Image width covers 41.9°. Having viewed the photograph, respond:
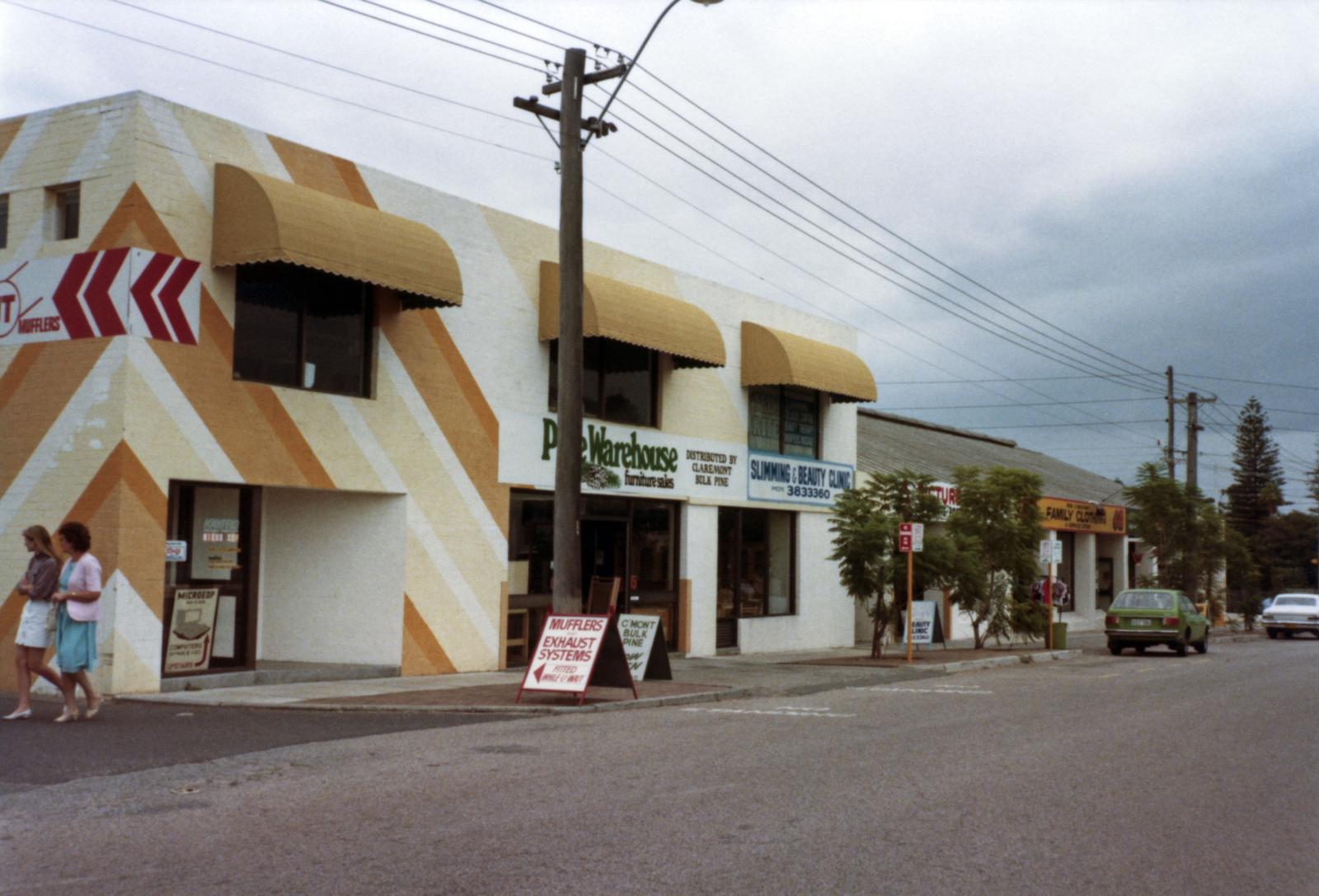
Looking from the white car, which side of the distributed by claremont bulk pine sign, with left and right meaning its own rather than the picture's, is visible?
left

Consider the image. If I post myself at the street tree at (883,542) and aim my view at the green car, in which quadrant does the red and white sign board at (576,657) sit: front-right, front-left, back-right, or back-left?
back-right

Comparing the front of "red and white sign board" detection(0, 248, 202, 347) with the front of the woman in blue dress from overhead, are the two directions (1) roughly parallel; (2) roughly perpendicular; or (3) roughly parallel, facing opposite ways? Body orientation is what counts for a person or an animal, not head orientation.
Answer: roughly perpendicular

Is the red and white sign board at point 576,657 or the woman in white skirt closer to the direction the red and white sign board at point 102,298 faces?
the woman in white skirt

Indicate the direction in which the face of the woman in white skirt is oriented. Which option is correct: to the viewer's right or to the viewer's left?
to the viewer's left

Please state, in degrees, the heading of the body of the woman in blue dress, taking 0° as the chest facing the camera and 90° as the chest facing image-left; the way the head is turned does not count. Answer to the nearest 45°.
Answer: approximately 90°

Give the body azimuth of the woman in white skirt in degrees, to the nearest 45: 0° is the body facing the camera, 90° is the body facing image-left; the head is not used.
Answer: approximately 90°

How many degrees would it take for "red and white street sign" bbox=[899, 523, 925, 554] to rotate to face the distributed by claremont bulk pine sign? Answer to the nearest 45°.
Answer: approximately 90° to its right

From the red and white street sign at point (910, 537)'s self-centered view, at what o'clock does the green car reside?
The green car is roughly at 7 o'clock from the red and white street sign.

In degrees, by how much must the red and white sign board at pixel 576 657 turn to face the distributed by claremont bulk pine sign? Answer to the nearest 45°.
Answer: approximately 135° to its right

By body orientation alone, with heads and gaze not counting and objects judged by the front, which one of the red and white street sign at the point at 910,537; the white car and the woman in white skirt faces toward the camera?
the red and white street sign
